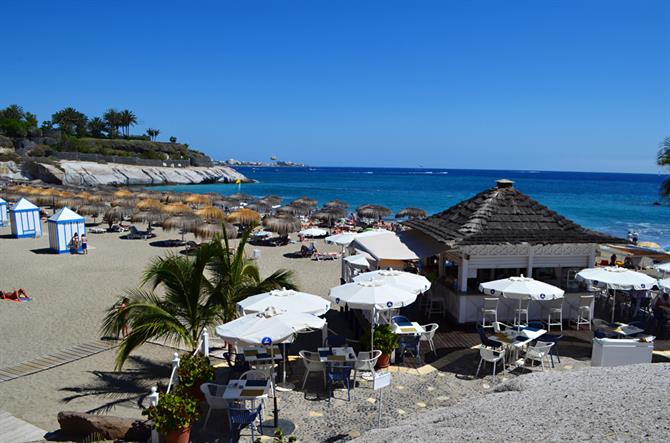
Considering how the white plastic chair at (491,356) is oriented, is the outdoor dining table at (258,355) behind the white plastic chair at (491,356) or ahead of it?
behind

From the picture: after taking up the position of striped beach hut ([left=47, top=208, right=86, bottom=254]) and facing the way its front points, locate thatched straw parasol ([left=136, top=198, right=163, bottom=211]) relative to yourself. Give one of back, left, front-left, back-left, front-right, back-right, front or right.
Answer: left

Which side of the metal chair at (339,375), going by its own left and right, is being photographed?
back

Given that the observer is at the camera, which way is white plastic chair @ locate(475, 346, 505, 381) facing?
facing away from the viewer and to the right of the viewer

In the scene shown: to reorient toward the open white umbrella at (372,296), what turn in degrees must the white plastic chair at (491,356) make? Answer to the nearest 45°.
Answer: approximately 135° to its left

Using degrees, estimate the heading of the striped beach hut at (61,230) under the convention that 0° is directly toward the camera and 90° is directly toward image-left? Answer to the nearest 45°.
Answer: approximately 315°

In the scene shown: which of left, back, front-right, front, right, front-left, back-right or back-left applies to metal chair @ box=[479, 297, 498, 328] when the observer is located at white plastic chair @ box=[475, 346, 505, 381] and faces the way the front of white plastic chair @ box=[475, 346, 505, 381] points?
front-left

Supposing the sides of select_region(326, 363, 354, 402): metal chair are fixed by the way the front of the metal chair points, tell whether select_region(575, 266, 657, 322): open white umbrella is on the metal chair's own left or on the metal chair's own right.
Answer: on the metal chair's own right

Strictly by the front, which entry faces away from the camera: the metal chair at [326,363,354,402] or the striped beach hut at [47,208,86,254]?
the metal chair

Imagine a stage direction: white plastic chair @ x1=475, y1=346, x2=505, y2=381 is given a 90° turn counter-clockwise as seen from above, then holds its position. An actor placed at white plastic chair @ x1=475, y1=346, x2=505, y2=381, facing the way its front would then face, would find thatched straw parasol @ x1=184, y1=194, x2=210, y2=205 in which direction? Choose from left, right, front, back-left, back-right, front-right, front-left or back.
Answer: front

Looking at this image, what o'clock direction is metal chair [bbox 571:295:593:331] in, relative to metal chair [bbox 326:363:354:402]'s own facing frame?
metal chair [bbox 571:295:593:331] is roughly at 2 o'clock from metal chair [bbox 326:363:354:402].
